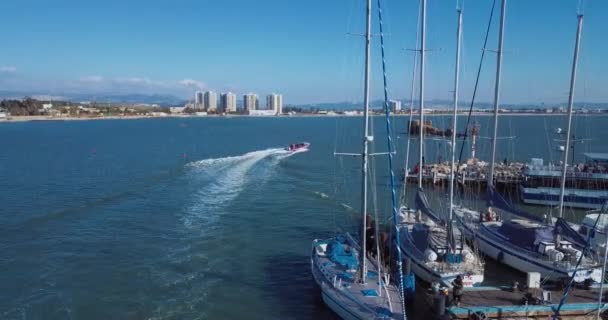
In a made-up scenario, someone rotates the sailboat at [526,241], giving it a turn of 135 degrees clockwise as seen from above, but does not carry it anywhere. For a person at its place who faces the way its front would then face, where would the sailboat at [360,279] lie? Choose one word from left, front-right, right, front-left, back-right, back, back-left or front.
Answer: back-right

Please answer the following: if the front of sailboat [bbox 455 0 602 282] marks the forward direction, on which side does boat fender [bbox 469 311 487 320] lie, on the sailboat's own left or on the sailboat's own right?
on the sailboat's own left

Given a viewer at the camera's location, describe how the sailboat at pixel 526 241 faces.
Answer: facing away from the viewer and to the left of the viewer

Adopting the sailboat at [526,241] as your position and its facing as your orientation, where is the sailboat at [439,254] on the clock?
the sailboat at [439,254] is roughly at 9 o'clock from the sailboat at [526,241].
